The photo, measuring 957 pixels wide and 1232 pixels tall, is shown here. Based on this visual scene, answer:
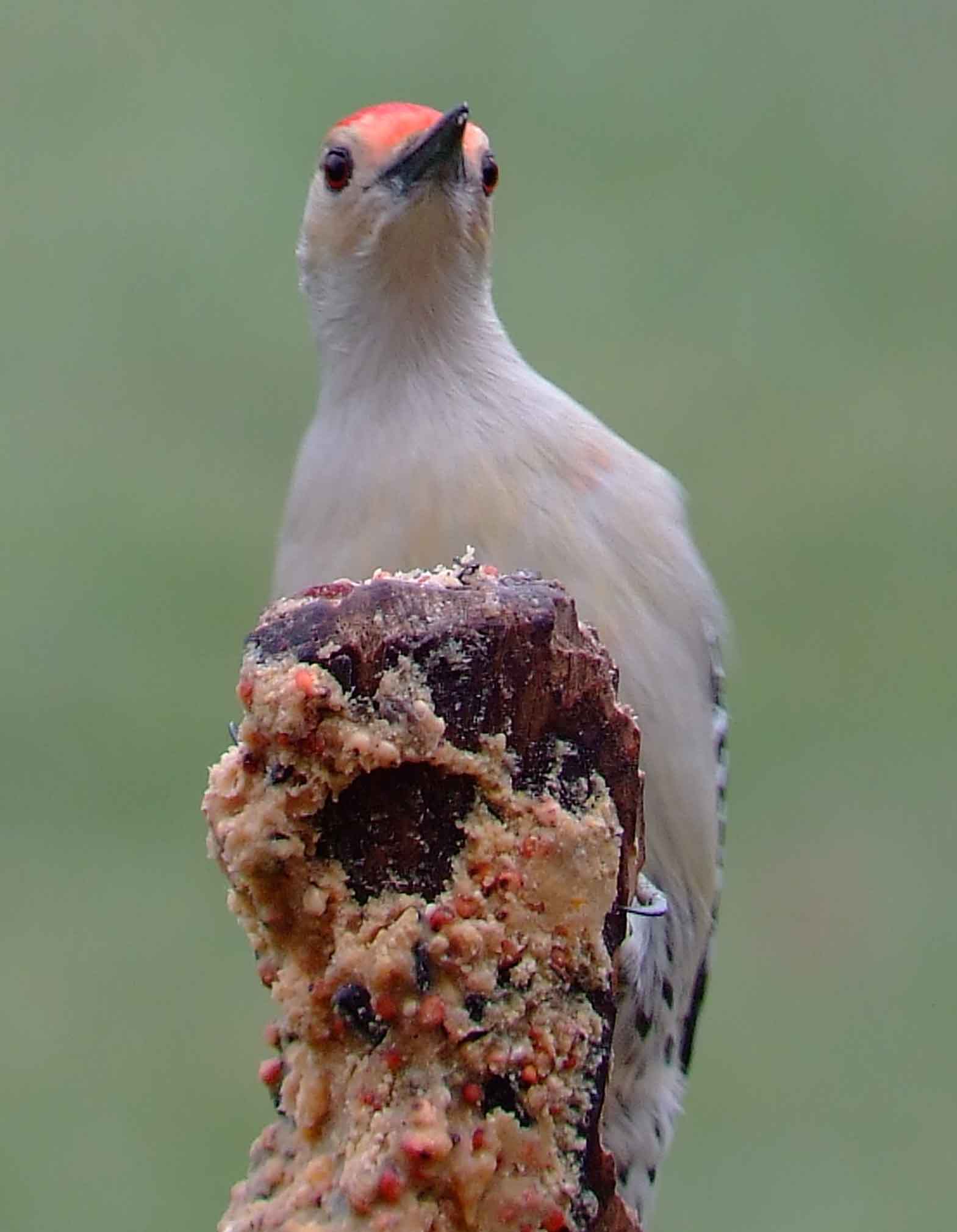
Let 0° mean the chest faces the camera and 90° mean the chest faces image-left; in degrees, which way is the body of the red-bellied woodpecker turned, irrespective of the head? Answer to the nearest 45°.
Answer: approximately 0°
